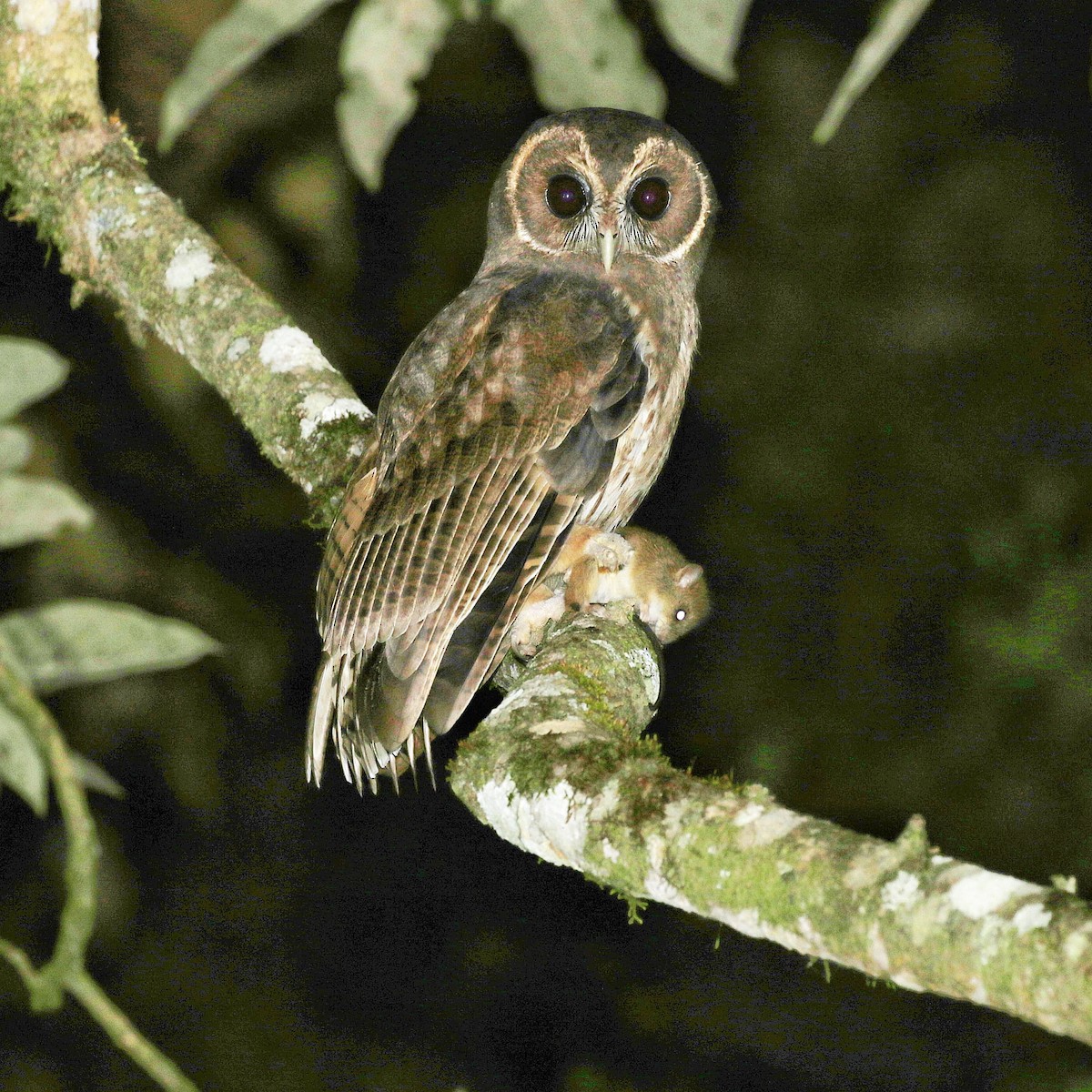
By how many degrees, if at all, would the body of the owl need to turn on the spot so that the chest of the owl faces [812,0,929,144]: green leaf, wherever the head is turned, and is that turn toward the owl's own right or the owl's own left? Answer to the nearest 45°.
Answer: approximately 90° to the owl's own right

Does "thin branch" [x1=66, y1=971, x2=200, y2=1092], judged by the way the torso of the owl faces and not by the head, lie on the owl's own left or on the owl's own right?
on the owl's own left

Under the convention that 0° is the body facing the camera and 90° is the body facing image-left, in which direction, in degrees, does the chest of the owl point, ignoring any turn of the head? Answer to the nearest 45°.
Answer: approximately 270°
